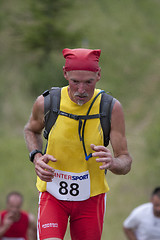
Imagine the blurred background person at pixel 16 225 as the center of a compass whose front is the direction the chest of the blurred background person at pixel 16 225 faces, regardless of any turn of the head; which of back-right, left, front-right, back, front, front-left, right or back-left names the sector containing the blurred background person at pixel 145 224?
front-left

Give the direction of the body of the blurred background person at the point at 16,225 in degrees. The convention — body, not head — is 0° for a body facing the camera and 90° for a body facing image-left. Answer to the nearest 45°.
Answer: approximately 0°

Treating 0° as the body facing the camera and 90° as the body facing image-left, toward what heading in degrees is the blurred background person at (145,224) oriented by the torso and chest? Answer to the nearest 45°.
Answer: approximately 315°
